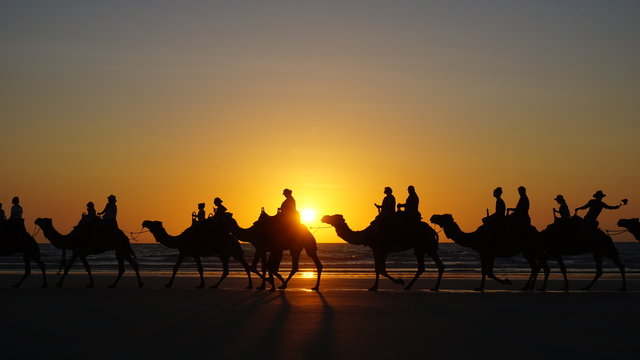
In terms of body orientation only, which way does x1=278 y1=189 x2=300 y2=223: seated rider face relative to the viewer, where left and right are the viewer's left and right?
facing to the left of the viewer

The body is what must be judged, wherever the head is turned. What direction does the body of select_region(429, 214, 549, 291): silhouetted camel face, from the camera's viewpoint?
to the viewer's left

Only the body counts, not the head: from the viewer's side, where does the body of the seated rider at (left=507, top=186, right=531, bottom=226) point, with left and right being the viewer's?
facing to the left of the viewer

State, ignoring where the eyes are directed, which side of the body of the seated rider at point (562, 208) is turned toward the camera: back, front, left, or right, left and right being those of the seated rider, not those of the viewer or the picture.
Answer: left

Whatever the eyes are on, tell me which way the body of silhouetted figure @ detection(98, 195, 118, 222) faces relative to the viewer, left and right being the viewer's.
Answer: facing to the left of the viewer

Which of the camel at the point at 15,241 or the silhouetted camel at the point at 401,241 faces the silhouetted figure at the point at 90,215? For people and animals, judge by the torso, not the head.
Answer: the silhouetted camel

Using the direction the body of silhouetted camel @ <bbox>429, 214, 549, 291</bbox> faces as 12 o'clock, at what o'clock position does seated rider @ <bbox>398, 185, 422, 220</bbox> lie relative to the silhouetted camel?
The seated rider is roughly at 11 o'clock from the silhouetted camel.

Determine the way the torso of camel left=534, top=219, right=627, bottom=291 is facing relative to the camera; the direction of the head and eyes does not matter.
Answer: to the viewer's left

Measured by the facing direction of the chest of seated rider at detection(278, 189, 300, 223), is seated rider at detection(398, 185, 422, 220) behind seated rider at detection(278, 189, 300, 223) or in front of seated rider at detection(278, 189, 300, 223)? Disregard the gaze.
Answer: behind

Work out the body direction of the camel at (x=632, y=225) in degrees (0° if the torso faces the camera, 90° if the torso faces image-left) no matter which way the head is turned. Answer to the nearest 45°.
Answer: approximately 90°

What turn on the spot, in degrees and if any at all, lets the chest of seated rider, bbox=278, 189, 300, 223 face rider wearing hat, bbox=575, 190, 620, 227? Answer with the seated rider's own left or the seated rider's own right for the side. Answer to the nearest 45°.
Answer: approximately 180°

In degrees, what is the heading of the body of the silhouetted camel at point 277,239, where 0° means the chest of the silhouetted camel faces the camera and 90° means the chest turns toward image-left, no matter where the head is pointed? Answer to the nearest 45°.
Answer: approximately 90°
